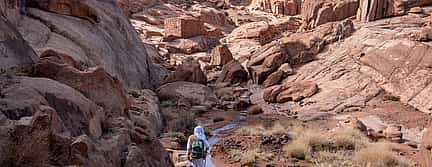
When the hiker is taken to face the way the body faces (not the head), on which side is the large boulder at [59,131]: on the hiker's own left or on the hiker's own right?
on the hiker's own left

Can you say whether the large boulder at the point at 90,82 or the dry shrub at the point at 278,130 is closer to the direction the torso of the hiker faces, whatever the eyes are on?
the dry shrub

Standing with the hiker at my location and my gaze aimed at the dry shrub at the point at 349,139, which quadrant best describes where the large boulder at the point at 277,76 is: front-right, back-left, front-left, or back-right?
front-left

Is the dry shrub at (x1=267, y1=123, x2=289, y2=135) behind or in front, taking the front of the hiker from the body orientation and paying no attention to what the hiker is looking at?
in front

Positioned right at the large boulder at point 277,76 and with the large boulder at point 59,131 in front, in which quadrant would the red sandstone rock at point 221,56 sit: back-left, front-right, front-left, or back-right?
back-right

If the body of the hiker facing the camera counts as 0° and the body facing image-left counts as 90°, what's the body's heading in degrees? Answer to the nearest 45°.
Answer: approximately 180°

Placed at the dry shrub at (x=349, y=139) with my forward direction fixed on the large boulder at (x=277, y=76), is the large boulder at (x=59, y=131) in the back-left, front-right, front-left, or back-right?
back-left

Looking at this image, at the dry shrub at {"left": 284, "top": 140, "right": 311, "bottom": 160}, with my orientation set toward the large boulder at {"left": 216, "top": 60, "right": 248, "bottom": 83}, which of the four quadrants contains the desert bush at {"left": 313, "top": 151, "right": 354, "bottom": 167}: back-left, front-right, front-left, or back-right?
back-right

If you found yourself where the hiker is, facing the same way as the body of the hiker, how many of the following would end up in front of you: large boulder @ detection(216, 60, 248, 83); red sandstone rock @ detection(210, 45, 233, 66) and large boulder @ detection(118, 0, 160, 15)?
3

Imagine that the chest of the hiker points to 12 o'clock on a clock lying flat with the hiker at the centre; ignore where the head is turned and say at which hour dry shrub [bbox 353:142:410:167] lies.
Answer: The dry shrub is roughly at 2 o'clock from the hiker.

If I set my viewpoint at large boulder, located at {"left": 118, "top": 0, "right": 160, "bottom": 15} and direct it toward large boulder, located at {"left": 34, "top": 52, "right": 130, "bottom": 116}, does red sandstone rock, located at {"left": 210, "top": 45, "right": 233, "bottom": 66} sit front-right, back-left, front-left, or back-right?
front-left

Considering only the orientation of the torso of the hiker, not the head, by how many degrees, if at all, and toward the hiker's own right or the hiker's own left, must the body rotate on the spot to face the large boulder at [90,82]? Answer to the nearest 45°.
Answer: approximately 90° to the hiker's own left

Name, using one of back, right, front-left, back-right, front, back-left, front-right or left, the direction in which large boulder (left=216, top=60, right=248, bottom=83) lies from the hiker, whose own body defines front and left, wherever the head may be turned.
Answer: front

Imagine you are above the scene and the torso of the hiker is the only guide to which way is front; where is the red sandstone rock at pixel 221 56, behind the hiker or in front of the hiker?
in front

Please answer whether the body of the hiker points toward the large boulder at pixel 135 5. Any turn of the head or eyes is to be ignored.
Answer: yes

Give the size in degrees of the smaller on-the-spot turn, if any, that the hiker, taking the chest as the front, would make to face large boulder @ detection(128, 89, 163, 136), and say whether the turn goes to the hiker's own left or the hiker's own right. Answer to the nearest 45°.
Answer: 0° — they already face it
